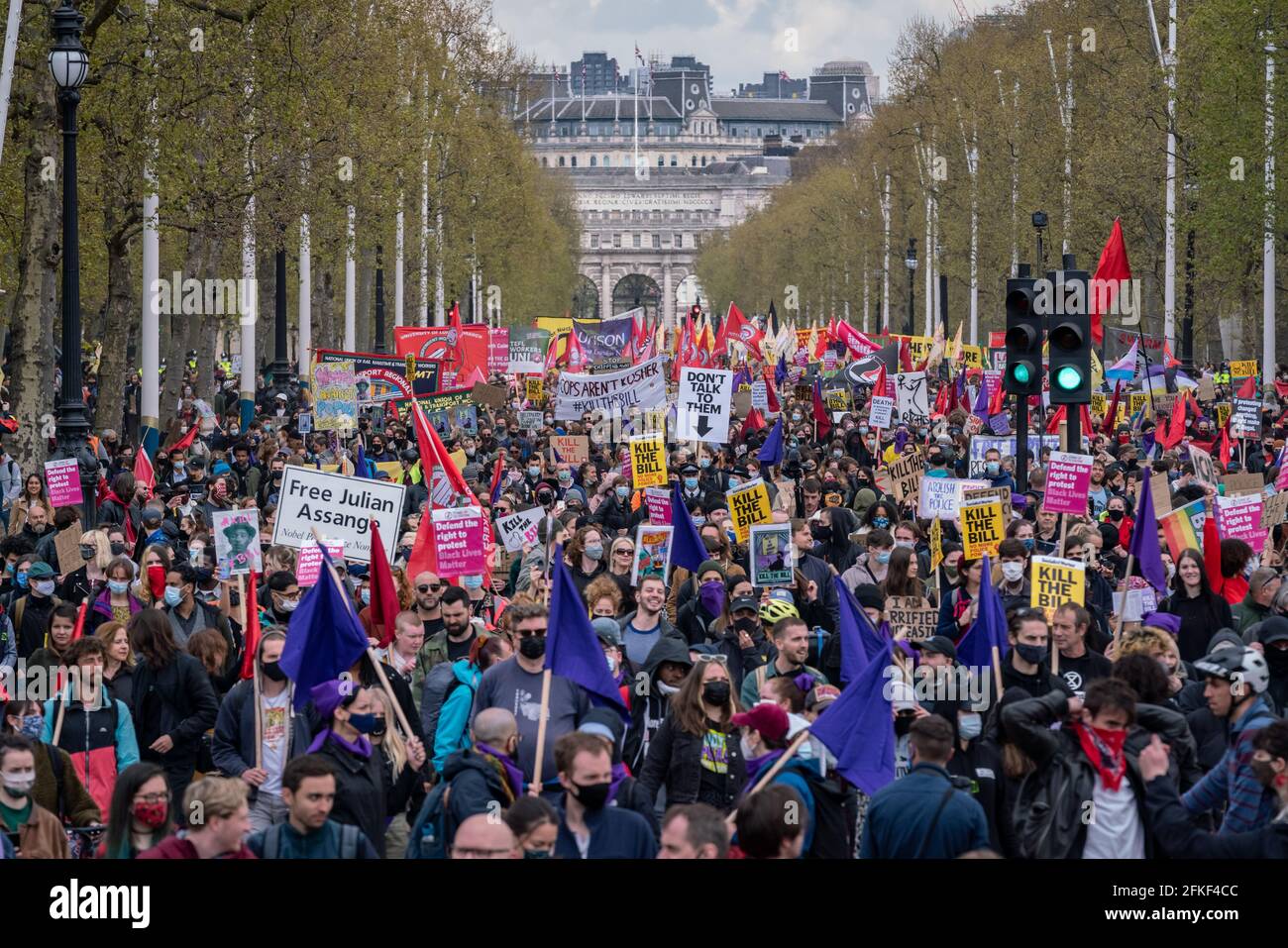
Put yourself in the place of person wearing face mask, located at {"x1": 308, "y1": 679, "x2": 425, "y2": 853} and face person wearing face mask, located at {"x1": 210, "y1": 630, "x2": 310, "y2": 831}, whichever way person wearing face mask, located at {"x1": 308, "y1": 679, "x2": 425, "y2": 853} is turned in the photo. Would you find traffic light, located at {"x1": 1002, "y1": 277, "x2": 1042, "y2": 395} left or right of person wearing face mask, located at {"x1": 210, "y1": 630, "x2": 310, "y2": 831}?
right

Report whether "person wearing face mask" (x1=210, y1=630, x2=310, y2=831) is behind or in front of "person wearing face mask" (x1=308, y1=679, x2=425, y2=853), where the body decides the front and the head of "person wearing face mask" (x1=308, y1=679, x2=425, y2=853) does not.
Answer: behind

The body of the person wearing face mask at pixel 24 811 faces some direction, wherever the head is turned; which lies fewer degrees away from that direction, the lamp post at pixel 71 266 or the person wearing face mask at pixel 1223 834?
the person wearing face mask

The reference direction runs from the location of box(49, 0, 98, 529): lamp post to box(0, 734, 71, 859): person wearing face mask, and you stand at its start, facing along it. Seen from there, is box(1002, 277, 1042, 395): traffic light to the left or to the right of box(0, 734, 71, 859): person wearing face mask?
left

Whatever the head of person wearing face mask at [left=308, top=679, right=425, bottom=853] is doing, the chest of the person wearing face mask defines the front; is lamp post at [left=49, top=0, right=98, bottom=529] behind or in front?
behind

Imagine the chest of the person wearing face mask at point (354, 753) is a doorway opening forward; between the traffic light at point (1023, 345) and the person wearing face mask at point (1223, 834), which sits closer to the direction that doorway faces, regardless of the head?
the person wearing face mask

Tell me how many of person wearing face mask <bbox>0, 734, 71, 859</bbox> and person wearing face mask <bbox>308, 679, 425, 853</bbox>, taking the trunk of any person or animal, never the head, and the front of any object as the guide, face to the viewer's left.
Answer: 0

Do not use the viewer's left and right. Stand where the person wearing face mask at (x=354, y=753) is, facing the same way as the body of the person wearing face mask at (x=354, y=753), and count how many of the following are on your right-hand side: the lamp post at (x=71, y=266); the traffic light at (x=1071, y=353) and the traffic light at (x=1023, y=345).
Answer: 0

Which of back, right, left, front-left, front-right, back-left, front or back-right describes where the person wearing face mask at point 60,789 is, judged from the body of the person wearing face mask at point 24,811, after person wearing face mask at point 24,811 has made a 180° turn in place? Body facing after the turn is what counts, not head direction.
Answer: front

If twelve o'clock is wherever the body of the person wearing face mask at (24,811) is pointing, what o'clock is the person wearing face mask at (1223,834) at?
the person wearing face mask at (1223,834) is roughly at 10 o'clock from the person wearing face mask at (24,811).

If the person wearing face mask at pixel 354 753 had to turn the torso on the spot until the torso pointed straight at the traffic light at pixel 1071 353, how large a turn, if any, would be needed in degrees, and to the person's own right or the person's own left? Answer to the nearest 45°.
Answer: approximately 90° to the person's own left

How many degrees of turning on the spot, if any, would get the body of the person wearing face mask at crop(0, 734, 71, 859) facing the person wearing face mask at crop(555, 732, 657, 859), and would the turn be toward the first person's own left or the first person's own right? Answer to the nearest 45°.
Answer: approximately 45° to the first person's own left

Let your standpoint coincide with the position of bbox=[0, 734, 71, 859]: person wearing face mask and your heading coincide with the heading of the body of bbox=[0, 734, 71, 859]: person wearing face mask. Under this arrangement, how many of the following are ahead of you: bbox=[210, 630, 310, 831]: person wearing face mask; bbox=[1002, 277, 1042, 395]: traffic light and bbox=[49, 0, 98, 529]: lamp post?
0

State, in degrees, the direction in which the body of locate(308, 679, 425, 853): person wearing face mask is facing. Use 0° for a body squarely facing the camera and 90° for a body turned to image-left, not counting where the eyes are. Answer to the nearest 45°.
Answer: approximately 315°

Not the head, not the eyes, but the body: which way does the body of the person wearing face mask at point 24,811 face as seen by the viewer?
toward the camera
